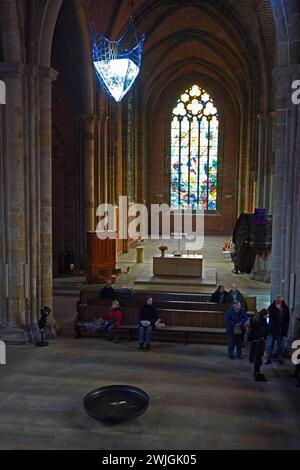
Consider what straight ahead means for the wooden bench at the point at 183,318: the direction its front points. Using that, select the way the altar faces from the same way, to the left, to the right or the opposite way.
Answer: the same way

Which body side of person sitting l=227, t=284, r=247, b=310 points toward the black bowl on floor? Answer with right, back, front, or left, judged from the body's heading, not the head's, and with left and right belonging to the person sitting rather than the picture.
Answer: front

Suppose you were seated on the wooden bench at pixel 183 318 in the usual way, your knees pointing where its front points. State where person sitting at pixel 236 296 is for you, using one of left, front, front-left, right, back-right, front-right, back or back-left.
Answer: left

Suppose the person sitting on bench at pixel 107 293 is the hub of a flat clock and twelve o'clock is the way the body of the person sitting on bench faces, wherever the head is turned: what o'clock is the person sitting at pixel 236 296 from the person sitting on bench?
The person sitting is roughly at 10 o'clock from the person sitting on bench.

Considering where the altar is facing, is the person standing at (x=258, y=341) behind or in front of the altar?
in front

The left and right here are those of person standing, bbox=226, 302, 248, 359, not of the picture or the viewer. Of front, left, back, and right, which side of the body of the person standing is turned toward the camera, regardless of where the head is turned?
front

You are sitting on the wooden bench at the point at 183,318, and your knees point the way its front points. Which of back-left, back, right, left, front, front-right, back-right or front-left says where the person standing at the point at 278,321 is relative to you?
front-left

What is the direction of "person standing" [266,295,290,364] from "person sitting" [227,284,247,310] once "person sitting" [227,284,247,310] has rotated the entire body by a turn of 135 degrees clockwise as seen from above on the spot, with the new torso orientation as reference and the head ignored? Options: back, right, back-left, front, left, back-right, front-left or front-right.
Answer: back

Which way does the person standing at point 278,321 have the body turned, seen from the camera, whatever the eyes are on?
toward the camera

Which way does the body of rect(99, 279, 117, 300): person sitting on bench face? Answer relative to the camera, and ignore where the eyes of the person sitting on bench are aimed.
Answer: toward the camera

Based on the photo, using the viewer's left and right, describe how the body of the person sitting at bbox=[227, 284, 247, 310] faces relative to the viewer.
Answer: facing the viewer

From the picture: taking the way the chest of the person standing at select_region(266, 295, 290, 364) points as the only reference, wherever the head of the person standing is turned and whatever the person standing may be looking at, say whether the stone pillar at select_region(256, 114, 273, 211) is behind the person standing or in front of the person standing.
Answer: behind
